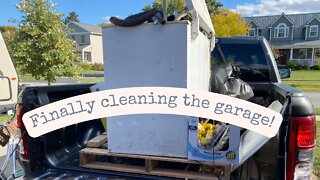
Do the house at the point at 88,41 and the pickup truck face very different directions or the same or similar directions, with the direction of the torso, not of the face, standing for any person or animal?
very different directions

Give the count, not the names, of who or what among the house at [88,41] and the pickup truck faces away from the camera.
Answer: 1

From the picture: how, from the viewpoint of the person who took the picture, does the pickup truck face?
facing away from the viewer

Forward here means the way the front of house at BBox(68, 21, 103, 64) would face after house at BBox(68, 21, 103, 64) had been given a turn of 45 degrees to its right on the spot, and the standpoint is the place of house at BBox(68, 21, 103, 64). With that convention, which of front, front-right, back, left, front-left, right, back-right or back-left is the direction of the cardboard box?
left

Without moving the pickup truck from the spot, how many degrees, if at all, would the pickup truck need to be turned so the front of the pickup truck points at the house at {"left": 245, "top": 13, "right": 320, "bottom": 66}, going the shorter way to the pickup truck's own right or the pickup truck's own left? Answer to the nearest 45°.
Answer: approximately 45° to the pickup truck's own right

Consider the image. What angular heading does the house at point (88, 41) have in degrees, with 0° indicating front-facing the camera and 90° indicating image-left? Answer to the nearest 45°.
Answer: approximately 45°

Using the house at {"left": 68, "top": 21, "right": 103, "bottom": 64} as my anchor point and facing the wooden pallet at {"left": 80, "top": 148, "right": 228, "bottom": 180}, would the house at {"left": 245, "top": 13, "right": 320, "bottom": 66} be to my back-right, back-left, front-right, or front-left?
front-left

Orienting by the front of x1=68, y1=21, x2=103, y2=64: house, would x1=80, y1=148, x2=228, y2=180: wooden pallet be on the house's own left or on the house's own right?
on the house's own left

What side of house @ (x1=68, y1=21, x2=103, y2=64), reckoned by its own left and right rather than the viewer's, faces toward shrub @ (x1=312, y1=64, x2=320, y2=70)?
left

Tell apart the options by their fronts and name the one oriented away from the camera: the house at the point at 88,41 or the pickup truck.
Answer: the pickup truck

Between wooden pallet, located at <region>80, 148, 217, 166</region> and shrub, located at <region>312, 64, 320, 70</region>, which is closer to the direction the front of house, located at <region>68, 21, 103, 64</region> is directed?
the wooden pallet

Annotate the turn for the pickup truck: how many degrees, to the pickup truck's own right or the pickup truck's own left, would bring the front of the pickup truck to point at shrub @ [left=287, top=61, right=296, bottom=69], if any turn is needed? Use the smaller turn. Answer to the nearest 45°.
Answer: approximately 45° to the pickup truck's own right

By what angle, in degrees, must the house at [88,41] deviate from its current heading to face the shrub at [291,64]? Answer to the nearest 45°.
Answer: approximately 90° to its left

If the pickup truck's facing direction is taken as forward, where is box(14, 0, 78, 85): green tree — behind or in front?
in front

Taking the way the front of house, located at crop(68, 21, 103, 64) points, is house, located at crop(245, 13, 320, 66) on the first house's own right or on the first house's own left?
on the first house's own left

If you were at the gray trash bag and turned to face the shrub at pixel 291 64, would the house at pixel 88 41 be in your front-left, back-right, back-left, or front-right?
front-left

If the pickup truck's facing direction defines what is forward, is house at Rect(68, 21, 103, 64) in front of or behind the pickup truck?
in front
